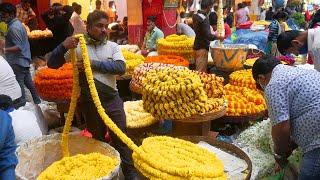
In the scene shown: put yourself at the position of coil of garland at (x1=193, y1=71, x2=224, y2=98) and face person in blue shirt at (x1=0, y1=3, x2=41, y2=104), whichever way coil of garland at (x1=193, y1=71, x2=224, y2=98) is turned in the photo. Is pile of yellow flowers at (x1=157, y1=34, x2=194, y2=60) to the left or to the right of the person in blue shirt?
right

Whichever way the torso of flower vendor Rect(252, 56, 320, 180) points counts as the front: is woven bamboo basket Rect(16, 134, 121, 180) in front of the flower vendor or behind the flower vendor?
in front

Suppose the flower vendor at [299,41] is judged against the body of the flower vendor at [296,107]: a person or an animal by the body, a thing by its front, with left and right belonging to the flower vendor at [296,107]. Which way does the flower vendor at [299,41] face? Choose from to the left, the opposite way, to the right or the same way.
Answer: the same way

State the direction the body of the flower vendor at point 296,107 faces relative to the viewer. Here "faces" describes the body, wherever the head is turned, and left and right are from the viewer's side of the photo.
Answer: facing to the left of the viewer

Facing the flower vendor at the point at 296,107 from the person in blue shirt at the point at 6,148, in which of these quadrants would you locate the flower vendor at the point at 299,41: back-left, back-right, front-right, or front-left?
front-left

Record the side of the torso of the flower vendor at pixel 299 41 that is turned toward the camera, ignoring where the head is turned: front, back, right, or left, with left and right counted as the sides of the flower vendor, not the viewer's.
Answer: left

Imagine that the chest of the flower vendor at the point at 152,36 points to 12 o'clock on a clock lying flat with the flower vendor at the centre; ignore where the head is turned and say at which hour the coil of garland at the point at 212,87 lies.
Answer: The coil of garland is roughly at 10 o'clock from the flower vendor.

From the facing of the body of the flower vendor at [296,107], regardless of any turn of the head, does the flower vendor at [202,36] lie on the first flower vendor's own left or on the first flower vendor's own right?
on the first flower vendor's own right

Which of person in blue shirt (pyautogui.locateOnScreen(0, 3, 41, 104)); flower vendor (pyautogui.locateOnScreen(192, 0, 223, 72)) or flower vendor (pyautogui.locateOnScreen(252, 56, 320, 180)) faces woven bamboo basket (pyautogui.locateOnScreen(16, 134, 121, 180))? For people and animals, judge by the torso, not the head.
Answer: flower vendor (pyautogui.locateOnScreen(252, 56, 320, 180))
